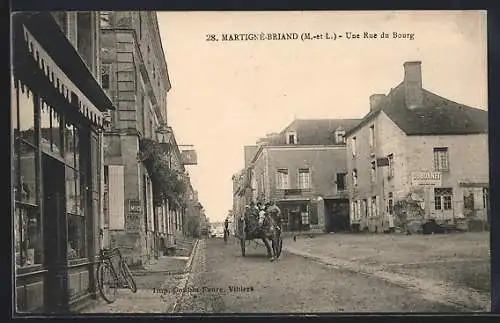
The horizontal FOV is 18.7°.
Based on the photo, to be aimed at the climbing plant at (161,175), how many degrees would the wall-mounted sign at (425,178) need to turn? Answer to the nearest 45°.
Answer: approximately 90° to its right

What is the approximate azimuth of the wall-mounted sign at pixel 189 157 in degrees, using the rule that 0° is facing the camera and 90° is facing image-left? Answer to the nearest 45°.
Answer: approximately 0°

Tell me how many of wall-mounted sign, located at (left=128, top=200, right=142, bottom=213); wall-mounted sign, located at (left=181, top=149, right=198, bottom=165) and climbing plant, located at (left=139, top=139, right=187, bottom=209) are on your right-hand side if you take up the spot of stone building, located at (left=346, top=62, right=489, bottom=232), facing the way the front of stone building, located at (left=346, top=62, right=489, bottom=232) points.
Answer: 3
